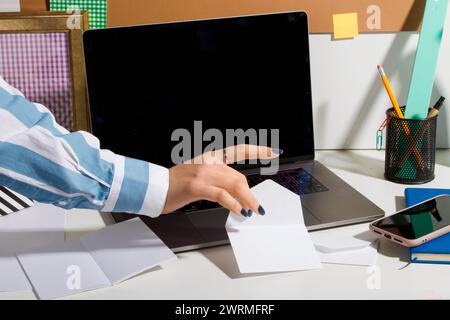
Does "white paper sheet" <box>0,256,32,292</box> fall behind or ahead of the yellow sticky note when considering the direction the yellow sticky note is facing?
ahead

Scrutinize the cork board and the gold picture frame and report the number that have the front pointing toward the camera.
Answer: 2

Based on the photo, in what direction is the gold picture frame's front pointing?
toward the camera

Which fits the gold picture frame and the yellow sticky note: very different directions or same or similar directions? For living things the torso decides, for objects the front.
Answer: same or similar directions

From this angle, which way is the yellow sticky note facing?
toward the camera

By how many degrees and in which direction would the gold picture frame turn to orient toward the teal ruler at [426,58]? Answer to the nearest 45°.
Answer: approximately 90° to its left

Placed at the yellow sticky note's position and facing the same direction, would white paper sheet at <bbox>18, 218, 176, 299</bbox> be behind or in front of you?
in front
